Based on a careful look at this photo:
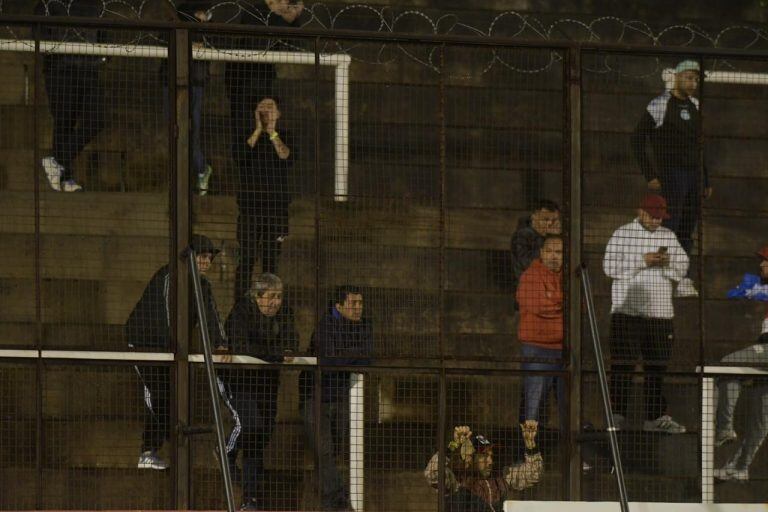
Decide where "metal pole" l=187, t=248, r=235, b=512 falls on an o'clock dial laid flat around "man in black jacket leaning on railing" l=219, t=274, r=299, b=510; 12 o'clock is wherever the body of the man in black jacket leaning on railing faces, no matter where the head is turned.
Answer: The metal pole is roughly at 2 o'clock from the man in black jacket leaning on railing.

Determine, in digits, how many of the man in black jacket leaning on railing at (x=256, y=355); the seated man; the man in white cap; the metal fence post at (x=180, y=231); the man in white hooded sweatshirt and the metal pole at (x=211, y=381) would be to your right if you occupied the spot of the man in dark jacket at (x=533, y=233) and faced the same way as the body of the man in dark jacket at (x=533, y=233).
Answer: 3

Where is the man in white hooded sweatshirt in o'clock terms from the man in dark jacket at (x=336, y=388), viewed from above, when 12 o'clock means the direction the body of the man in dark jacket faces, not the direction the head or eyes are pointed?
The man in white hooded sweatshirt is roughly at 10 o'clock from the man in dark jacket.

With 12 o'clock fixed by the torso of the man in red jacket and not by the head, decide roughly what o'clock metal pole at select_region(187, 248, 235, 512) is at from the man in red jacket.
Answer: The metal pole is roughly at 3 o'clock from the man in red jacket.

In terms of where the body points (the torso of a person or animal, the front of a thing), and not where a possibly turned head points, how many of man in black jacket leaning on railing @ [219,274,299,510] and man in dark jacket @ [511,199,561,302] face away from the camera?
0

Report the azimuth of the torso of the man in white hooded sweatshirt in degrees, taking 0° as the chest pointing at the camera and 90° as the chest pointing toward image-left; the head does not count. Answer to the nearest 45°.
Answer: approximately 315°
